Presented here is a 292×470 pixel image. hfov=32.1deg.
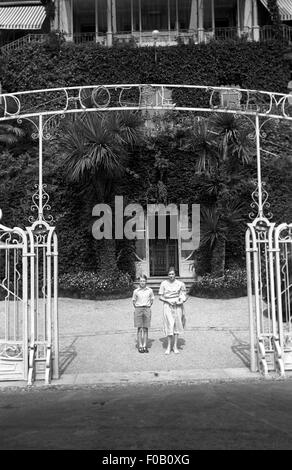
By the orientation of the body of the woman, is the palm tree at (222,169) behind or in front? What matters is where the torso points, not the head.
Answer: behind

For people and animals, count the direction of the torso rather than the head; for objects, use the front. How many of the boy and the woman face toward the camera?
2

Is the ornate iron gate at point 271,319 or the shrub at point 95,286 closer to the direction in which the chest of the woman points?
the ornate iron gate

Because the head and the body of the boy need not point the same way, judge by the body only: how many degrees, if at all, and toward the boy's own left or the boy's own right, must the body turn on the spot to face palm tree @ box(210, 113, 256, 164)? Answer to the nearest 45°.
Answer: approximately 135° to the boy's own left

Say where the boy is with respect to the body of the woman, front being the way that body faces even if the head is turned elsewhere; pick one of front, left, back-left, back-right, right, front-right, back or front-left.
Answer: right

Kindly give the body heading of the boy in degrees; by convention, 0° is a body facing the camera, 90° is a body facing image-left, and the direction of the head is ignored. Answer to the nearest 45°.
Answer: approximately 0°

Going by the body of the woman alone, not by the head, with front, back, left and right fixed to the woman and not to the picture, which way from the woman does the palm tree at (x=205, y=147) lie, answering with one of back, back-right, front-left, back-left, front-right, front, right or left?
back

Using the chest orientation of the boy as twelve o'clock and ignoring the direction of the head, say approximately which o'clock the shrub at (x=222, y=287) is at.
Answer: The shrub is roughly at 7 o'clock from the boy.

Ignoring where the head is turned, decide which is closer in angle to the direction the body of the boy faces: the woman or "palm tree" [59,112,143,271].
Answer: the woman

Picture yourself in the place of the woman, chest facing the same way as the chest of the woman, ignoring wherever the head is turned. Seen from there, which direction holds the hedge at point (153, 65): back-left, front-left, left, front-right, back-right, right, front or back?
back

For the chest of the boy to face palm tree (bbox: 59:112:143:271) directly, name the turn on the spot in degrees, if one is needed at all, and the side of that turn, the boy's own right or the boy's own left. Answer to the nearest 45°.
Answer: approximately 180°
